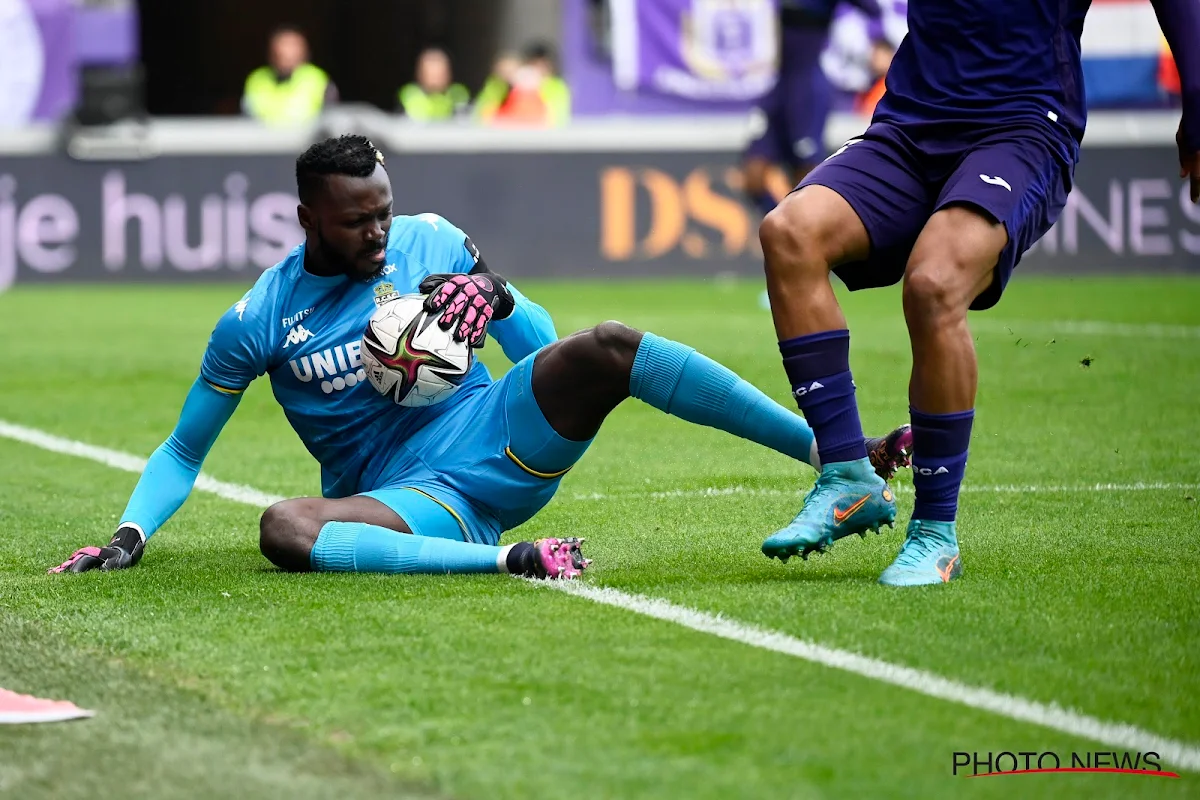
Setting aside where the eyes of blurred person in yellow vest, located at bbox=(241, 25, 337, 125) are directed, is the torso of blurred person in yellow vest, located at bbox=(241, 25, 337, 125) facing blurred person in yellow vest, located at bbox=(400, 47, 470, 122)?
no

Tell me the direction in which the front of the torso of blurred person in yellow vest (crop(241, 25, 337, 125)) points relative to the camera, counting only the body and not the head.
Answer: toward the camera

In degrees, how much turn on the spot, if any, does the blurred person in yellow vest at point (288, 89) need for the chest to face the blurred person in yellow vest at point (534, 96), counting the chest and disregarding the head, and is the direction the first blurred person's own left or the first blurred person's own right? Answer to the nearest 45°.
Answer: approximately 90° to the first blurred person's own left

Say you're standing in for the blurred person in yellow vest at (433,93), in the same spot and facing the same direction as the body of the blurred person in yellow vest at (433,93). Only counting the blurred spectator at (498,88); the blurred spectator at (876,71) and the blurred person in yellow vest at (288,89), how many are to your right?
1

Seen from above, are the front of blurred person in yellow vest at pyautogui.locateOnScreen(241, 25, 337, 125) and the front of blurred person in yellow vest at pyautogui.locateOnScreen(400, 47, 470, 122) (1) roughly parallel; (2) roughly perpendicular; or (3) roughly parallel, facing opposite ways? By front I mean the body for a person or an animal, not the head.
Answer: roughly parallel

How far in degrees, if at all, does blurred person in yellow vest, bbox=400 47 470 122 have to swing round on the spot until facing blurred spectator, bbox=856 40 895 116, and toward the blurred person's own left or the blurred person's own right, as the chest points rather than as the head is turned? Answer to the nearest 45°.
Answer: approximately 90° to the blurred person's own left

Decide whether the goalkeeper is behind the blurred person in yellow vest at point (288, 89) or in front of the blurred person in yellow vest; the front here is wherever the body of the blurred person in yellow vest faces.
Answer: in front

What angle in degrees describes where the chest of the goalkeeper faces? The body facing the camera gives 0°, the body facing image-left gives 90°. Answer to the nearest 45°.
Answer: approximately 315°

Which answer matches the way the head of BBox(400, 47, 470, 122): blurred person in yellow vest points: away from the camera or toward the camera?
toward the camera

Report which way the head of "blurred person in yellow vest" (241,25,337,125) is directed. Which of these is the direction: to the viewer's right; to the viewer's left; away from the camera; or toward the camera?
toward the camera

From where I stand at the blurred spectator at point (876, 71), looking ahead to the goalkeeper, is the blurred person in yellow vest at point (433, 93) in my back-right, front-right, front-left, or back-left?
front-right

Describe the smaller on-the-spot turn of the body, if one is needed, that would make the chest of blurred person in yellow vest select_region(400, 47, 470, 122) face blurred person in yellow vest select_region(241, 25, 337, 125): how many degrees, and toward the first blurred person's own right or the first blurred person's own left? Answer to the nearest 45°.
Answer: approximately 90° to the first blurred person's own right

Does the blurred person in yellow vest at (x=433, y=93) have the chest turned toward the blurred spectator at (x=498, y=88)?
no

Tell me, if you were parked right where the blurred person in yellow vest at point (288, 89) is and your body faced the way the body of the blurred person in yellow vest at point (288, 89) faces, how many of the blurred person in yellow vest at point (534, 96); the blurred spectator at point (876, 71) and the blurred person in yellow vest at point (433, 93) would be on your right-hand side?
0

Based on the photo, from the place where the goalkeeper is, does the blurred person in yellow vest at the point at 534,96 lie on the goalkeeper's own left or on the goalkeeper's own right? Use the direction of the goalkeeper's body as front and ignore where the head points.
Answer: on the goalkeeper's own left

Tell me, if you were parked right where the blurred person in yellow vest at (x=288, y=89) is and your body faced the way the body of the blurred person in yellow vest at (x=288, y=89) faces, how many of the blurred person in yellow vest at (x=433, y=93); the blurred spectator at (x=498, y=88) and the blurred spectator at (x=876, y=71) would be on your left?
3

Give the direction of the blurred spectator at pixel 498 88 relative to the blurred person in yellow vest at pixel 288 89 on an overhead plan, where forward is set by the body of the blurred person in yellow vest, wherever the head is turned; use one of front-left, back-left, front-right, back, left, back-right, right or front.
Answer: left

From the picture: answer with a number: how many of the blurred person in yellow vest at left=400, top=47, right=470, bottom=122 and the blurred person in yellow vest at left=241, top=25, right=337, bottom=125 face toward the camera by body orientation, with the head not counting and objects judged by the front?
2

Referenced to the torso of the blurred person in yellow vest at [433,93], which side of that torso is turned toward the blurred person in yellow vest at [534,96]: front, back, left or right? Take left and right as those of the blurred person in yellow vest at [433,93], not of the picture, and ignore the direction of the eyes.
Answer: left

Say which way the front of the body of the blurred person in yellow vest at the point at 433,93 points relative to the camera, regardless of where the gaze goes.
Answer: toward the camera
